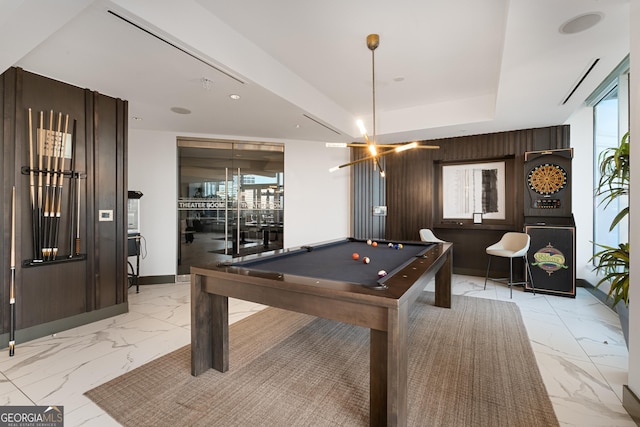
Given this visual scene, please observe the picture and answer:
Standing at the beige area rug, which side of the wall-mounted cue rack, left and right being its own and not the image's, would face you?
front

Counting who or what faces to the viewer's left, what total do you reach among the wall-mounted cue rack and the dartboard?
0

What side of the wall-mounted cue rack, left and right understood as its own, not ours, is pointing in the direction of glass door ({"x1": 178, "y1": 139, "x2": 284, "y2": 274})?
left

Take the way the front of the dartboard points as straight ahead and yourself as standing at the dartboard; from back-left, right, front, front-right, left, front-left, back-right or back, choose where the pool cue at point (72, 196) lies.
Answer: front-right

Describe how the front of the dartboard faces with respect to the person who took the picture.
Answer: facing the viewer

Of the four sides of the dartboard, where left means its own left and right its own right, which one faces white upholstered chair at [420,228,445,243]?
right

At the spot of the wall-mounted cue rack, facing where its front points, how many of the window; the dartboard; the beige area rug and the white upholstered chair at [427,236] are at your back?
0

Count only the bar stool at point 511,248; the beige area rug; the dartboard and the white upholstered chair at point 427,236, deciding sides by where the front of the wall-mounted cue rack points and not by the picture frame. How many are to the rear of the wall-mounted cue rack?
0

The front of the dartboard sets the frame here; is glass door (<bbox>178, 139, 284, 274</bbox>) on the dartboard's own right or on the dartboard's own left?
on the dartboard's own right

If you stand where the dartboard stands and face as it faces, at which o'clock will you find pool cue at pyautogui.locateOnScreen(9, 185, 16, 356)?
The pool cue is roughly at 1 o'clock from the dartboard.

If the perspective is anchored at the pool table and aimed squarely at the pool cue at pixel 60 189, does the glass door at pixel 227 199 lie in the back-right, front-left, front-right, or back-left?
front-right

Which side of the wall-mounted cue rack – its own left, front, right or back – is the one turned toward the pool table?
front

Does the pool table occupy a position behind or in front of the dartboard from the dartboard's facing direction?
in front

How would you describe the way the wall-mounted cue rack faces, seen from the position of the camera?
facing the viewer and to the right of the viewer

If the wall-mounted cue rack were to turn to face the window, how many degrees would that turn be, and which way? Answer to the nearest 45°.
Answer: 0° — it already faces it

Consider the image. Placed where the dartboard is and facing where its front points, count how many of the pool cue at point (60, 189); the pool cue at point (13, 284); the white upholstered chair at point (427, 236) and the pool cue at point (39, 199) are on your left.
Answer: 0
